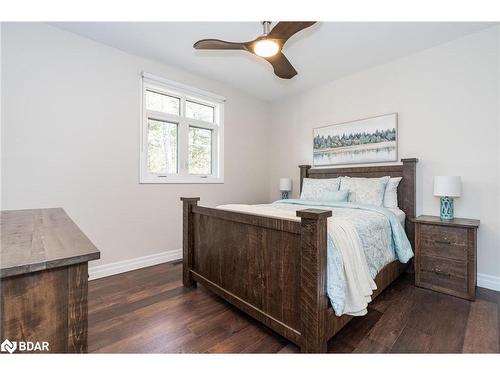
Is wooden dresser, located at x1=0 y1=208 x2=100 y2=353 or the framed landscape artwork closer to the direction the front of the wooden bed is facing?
the wooden dresser

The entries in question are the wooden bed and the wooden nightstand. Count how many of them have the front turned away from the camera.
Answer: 0

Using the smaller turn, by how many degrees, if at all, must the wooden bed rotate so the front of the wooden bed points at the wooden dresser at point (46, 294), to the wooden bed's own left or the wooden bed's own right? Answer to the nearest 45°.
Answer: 0° — it already faces it

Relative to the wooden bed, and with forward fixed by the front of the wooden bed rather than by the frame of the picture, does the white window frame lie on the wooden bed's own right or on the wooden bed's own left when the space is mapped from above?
on the wooden bed's own right

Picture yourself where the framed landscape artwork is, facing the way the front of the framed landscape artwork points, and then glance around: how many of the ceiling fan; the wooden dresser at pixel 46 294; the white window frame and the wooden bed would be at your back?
0

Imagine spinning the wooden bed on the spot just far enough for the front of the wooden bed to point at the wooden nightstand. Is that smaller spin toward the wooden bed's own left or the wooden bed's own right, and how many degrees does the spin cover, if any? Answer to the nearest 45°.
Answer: approximately 180°

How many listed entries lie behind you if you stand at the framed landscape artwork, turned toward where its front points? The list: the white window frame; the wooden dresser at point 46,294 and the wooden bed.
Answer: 0

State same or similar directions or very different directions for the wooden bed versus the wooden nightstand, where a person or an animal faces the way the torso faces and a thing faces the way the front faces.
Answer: same or similar directions

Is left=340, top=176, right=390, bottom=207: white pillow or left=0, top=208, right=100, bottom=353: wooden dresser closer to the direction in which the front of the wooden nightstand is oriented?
the wooden dresser

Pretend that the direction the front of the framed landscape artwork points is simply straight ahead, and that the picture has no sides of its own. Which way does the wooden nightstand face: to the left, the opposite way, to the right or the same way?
the same way

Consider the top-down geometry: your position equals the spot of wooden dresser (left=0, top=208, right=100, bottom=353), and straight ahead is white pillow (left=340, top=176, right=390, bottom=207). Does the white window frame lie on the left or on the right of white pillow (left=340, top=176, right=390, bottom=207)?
left

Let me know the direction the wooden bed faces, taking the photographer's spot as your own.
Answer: facing the viewer and to the left of the viewer

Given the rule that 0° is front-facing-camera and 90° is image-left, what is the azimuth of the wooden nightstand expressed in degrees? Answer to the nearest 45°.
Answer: approximately 45°

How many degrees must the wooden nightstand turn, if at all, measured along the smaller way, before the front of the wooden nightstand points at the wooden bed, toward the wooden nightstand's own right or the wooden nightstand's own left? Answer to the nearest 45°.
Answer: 0° — it already faces it

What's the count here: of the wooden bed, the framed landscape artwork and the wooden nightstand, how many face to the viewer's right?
0

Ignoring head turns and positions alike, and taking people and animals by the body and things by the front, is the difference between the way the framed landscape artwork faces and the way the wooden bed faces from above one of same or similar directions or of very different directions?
same or similar directions
